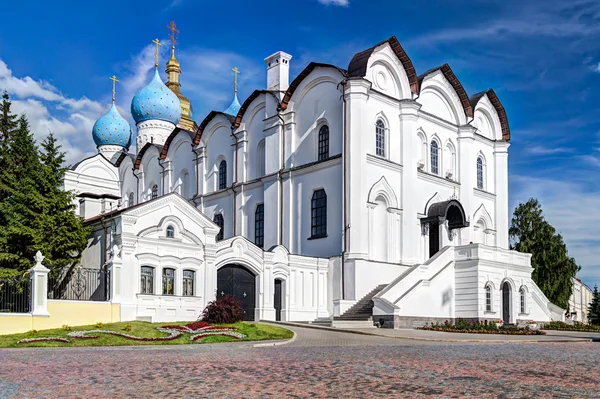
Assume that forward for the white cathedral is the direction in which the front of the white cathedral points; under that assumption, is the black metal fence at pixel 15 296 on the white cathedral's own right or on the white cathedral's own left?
on the white cathedral's own right

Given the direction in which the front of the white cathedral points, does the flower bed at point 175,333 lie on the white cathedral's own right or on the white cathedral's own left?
on the white cathedral's own right

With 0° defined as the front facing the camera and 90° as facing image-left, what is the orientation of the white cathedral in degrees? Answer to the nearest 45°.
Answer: approximately 315°

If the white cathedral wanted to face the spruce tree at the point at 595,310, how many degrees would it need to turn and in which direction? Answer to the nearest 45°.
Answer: approximately 45° to its left

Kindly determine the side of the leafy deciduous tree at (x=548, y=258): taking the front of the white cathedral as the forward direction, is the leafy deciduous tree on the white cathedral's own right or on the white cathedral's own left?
on the white cathedral's own left

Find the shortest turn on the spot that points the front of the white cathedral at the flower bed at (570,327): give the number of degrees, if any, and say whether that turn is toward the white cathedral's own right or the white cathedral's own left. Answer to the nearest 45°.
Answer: approximately 45° to the white cathedral's own left

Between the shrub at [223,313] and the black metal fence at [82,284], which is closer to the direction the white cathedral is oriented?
the shrub

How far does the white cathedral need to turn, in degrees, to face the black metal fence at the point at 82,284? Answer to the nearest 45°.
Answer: approximately 90° to its right
